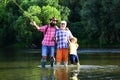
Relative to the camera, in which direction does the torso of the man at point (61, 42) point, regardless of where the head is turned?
toward the camera
